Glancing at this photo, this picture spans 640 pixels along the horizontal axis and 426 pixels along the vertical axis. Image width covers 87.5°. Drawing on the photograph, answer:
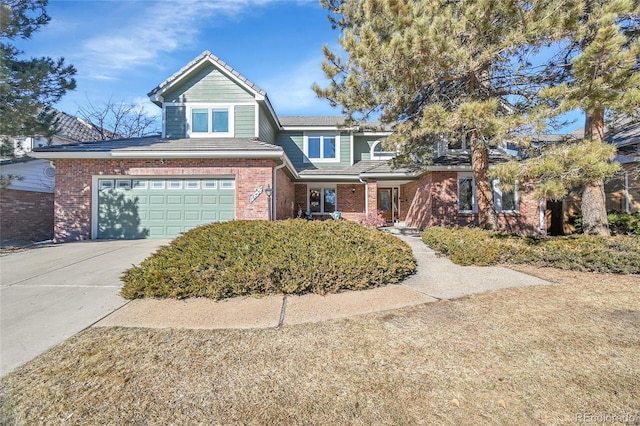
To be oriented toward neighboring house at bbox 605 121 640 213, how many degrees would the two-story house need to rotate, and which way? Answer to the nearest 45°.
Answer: approximately 90° to its left

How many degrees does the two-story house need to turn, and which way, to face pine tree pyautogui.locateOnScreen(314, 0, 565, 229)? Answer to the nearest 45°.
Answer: approximately 45° to its left

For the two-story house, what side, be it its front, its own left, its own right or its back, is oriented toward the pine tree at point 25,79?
right

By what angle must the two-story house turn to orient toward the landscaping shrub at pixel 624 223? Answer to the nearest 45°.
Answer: approximately 90° to its left

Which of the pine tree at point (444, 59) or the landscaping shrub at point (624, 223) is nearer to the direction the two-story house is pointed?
the pine tree

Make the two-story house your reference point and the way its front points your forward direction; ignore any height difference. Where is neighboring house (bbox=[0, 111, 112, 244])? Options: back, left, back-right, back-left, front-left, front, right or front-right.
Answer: right

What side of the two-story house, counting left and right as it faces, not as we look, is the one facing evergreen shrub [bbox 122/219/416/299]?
front

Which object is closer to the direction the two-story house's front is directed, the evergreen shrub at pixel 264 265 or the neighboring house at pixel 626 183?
the evergreen shrub

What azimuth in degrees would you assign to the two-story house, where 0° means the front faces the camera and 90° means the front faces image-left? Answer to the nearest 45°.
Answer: approximately 0°

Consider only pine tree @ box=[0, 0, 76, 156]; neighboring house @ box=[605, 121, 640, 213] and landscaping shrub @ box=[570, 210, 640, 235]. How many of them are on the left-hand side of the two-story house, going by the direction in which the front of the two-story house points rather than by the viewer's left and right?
2
